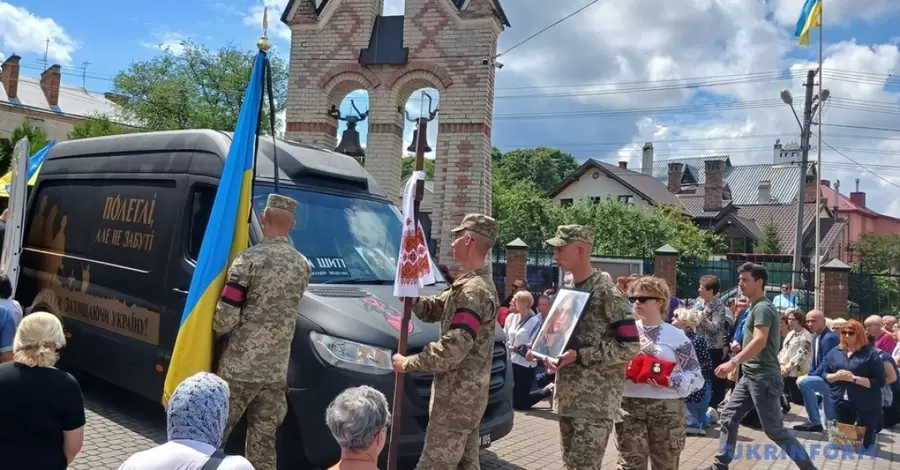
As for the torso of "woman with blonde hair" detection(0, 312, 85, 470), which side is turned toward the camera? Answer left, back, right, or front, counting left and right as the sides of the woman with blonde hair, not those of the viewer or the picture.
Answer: back

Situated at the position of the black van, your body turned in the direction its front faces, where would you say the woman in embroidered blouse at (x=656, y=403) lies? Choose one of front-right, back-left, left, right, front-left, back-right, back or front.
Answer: front

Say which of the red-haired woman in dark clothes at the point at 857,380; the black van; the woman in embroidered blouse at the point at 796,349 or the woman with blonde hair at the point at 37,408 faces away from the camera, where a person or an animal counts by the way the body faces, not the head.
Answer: the woman with blonde hair

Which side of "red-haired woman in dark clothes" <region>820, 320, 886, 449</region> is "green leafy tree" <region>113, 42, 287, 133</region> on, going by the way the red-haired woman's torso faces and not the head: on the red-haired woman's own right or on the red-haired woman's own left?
on the red-haired woman's own right

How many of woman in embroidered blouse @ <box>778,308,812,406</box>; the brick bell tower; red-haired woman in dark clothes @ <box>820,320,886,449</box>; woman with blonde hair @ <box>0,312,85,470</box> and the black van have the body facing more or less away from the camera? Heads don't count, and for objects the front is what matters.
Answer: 1

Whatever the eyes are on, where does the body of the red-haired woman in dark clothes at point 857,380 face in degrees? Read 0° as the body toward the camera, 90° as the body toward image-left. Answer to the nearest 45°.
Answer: approximately 45°

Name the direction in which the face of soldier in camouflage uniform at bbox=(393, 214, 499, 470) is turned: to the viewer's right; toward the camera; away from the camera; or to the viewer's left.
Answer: to the viewer's left

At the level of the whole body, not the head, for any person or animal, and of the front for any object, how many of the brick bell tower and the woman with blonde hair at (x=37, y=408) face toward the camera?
1

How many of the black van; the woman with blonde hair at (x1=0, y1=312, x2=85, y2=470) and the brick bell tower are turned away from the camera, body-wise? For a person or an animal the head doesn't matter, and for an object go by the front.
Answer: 1

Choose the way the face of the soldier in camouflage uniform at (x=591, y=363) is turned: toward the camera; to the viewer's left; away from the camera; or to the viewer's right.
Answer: to the viewer's left

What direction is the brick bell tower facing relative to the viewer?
toward the camera

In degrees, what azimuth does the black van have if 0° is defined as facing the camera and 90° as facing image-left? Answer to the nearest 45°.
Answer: approximately 315°

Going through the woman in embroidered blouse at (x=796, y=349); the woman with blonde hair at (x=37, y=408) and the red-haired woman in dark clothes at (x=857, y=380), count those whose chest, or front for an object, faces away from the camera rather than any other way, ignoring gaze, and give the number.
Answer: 1

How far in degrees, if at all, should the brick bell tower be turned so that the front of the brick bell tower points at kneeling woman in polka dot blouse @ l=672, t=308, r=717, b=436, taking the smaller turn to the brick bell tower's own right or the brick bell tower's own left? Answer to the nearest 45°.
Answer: approximately 45° to the brick bell tower's own left

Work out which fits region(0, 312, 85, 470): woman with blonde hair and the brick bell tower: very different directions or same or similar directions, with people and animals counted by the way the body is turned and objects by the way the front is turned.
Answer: very different directions

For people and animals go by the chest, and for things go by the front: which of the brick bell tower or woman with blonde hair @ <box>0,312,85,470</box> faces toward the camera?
the brick bell tower

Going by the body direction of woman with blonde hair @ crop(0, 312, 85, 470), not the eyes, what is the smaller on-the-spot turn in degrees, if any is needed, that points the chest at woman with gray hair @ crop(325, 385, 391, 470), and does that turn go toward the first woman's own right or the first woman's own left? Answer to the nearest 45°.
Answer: approximately 135° to the first woman's own right

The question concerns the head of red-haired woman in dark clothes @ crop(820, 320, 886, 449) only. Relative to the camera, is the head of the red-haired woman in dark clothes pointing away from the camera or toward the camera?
toward the camera
